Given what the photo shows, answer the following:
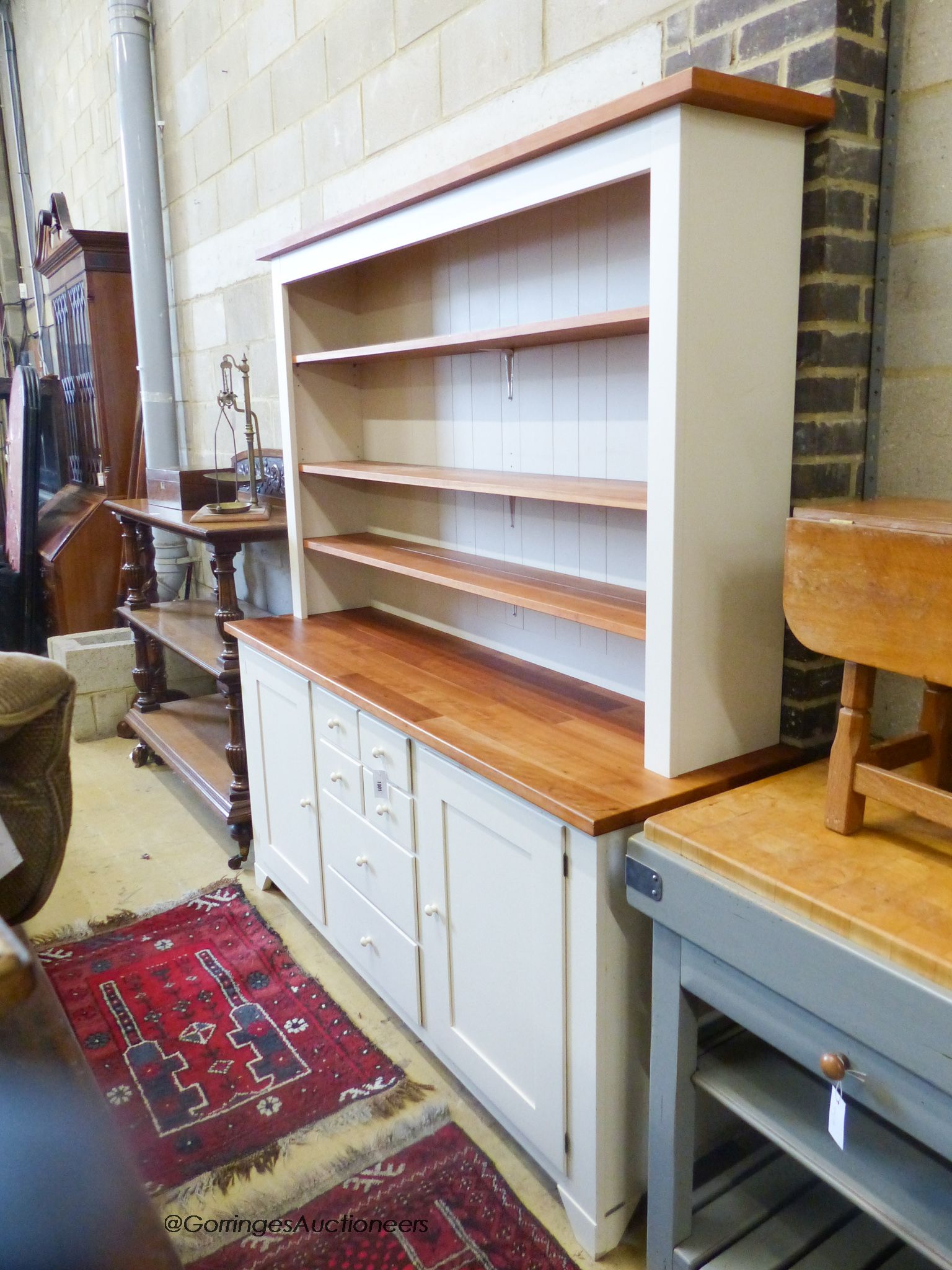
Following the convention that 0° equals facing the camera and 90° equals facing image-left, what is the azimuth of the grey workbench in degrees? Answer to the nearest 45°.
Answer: approximately 45°

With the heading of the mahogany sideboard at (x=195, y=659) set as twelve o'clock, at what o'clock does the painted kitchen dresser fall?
The painted kitchen dresser is roughly at 10 o'clock from the mahogany sideboard.

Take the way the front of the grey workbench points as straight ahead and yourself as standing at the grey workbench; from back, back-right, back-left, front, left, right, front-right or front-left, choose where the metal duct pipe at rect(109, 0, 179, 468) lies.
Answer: right

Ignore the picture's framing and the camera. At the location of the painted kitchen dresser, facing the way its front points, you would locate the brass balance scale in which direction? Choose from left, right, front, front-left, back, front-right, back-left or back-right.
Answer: right

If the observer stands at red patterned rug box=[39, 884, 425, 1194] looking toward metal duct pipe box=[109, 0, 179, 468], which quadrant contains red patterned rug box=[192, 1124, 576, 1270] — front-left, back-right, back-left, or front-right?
back-right

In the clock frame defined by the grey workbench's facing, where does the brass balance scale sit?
The brass balance scale is roughly at 3 o'clock from the grey workbench.

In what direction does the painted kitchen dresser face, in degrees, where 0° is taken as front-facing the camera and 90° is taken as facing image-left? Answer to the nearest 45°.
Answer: approximately 45°
